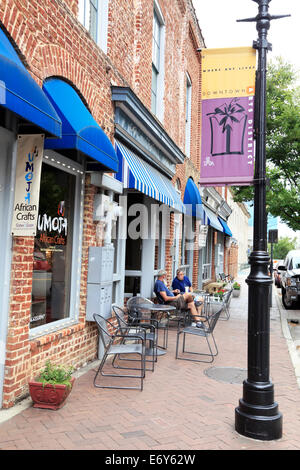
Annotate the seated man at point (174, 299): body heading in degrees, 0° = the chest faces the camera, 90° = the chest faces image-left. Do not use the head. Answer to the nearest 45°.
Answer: approximately 270°

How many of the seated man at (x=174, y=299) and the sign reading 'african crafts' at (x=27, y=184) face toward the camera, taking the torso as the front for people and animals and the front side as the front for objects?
1

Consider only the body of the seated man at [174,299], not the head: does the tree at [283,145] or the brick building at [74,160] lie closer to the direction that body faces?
the tree

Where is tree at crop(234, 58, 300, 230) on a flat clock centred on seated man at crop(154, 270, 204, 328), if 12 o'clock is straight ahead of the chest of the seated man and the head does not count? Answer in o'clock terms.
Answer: The tree is roughly at 10 o'clock from the seated man.

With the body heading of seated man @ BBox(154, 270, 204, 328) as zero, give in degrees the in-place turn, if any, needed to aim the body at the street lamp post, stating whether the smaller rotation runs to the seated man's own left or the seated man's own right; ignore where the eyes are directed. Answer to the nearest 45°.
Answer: approximately 90° to the seated man's own right

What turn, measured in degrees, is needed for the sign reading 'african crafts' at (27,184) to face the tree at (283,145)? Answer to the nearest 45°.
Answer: approximately 135° to its left

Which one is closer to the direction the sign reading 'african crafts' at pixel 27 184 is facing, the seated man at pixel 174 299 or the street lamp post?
the street lamp post

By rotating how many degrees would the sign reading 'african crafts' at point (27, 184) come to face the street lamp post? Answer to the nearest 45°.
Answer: approximately 45° to its left

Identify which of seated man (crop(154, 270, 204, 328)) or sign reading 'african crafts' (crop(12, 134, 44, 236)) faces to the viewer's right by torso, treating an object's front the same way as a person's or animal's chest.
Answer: the seated man

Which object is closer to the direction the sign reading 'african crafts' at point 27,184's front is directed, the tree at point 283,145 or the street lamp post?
the street lamp post
